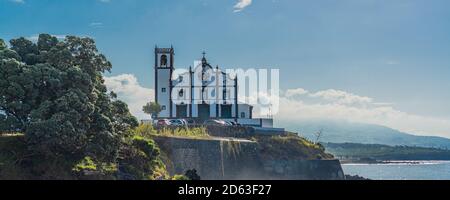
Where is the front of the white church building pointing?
toward the camera

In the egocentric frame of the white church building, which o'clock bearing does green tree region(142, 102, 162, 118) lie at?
The green tree is roughly at 2 o'clock from the white church building.
